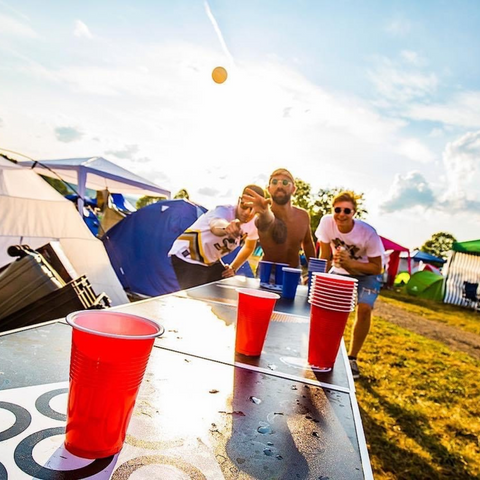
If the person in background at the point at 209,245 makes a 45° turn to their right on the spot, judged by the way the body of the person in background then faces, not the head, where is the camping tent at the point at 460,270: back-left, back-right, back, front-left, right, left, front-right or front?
back-left

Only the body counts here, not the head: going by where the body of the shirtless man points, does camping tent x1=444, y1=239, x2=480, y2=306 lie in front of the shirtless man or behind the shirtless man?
behind

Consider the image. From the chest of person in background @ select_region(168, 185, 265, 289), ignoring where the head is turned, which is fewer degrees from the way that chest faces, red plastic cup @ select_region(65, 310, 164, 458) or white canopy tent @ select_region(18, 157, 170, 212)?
the red plastic cup

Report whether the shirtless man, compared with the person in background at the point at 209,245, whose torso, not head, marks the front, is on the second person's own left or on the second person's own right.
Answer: on the second person's own left

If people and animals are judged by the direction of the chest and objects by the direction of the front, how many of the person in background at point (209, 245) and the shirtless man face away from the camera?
0

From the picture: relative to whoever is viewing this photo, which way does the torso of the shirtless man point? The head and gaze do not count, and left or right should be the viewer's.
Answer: facing the viewer

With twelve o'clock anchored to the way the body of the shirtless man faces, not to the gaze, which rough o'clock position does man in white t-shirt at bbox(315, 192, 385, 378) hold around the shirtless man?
The man in white t-shirt is roughly at 10 o'clock from the shirtless man.

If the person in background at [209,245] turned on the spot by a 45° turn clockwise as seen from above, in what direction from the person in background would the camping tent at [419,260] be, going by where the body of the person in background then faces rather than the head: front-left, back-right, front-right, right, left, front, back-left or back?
back-left

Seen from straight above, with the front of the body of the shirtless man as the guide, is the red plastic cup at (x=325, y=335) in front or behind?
in front

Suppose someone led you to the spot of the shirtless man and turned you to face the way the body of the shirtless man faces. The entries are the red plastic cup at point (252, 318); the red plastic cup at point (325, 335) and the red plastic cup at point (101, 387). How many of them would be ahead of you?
3

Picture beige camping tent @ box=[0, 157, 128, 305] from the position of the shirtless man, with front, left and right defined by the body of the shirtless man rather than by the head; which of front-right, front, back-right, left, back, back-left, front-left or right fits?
right

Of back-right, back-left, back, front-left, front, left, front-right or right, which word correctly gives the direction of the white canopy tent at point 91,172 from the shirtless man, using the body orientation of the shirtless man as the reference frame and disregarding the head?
back-right

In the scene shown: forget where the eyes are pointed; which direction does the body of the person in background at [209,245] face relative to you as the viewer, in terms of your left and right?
facing the viewer and to the right of the viewer

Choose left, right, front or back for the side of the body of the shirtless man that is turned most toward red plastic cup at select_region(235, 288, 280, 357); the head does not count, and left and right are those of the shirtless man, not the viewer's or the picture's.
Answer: front

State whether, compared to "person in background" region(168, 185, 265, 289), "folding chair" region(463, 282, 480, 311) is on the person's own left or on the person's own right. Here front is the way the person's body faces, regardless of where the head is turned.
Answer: on the person's own left

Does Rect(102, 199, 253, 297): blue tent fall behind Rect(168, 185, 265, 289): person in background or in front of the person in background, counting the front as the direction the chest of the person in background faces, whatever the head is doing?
behind

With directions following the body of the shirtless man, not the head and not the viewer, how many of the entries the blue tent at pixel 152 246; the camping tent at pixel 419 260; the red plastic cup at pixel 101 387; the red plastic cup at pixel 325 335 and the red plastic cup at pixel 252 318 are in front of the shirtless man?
3
